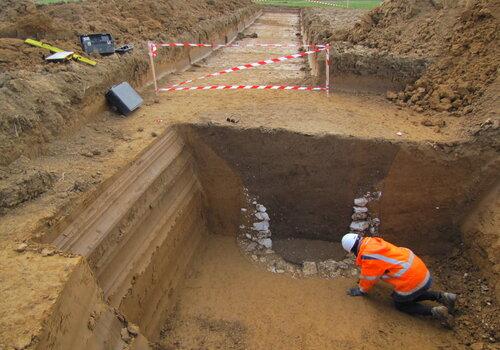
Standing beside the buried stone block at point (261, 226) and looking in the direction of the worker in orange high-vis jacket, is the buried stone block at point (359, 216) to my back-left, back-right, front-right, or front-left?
front-left

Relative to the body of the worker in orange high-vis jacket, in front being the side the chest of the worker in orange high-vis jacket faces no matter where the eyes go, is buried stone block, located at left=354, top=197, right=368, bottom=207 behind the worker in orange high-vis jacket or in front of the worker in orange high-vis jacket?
in front

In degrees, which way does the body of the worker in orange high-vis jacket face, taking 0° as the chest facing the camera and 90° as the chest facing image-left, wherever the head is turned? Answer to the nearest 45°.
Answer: approximately 135°

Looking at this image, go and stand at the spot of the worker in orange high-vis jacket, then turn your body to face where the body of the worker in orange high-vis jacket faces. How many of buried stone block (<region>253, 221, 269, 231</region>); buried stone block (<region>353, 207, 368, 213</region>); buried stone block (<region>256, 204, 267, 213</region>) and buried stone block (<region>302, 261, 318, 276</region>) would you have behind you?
0

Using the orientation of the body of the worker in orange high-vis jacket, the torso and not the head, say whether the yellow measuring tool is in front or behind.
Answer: in front

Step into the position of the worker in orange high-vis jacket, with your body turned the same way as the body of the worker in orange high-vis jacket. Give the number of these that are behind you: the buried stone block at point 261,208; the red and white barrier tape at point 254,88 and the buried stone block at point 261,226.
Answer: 0

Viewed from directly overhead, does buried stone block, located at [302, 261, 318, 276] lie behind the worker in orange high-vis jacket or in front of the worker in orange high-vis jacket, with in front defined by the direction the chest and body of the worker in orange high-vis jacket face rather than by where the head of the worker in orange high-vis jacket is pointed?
in front

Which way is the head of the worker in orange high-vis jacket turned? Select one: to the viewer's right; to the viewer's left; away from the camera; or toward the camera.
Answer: to the viewer's left

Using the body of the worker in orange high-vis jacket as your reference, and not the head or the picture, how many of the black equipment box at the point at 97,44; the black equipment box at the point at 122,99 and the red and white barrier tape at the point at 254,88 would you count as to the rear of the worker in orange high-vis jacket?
0
